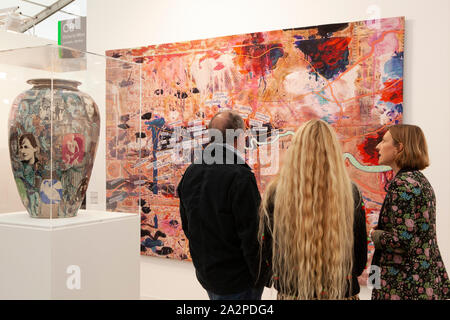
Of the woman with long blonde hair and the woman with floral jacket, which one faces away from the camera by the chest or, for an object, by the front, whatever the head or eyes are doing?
the woman with long blonde hair

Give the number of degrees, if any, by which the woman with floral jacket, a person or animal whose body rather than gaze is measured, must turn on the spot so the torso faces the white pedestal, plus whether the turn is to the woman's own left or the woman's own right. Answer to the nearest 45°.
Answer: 0° — they already face it

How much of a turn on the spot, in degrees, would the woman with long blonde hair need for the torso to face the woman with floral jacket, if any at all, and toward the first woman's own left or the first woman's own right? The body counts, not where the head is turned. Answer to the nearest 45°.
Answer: approximately 45° to the first woman's own right

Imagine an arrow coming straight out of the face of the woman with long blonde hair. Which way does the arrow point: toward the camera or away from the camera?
away from the camera

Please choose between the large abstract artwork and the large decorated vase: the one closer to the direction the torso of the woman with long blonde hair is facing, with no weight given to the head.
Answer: the large abstract artwork

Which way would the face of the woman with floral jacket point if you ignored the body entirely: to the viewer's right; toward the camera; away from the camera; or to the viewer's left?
to the viewer's left

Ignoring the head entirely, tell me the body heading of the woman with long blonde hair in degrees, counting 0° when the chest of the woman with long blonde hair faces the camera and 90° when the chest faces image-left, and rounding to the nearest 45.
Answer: approximately 180°

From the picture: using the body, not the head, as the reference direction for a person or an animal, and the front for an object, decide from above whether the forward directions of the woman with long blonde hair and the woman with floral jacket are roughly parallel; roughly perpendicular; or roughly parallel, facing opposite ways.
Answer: roughly perpendicular

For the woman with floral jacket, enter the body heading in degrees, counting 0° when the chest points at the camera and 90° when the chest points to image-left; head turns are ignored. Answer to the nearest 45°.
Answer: approximately 90°

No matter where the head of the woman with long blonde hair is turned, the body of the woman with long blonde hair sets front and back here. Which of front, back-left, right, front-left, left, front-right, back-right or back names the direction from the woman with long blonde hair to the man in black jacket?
front-left

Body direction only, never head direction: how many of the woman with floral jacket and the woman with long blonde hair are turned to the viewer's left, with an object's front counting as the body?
1

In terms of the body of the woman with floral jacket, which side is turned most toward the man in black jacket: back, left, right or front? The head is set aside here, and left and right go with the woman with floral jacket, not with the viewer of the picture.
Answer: front
